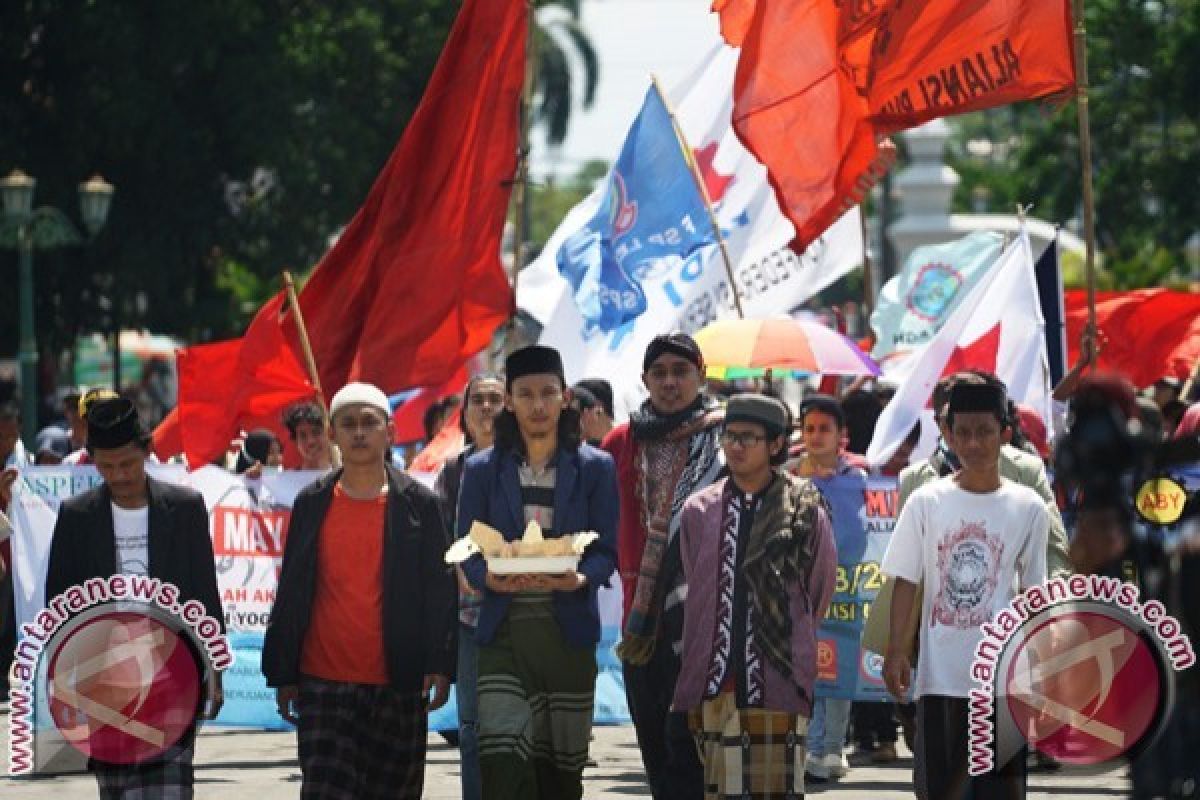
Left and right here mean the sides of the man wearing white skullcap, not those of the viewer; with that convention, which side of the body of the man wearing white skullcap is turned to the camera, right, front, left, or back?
front

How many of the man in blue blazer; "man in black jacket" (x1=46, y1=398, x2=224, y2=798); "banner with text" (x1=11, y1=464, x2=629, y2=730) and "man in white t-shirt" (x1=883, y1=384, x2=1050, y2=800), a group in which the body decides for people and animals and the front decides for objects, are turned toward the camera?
4

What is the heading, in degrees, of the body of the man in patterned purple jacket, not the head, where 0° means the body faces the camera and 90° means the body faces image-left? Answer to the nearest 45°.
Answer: approximately 45°

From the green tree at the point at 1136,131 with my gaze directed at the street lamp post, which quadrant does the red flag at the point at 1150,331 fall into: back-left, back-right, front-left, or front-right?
front-left

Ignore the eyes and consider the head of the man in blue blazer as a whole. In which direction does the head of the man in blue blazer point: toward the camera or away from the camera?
toward the camera

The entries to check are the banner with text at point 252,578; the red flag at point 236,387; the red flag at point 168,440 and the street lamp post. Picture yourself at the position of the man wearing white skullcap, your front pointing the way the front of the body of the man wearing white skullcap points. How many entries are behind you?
4

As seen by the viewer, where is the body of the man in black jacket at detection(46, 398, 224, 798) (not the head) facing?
toward the camera

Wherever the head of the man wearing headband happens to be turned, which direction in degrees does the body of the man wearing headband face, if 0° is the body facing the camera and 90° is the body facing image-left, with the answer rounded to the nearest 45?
approximately 0°

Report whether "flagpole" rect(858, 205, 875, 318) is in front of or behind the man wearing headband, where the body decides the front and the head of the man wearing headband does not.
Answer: behind

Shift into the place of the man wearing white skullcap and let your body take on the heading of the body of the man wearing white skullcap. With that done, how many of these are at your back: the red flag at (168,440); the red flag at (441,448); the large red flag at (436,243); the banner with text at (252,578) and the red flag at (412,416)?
5

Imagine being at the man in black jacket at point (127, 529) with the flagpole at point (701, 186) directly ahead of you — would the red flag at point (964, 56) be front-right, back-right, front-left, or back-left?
front-right

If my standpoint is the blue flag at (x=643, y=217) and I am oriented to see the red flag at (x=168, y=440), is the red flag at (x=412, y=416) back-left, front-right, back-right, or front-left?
front-right

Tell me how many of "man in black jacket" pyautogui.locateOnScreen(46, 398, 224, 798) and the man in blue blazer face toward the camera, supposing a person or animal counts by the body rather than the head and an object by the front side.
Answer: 2

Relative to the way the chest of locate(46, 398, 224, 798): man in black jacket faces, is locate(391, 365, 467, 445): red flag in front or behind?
behind

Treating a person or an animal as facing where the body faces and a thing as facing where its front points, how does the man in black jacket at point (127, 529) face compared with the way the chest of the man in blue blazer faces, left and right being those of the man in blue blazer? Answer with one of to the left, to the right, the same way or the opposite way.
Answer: the same way

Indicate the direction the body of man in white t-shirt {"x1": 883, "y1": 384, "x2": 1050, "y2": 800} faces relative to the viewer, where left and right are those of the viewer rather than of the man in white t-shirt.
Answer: facing the viewer
